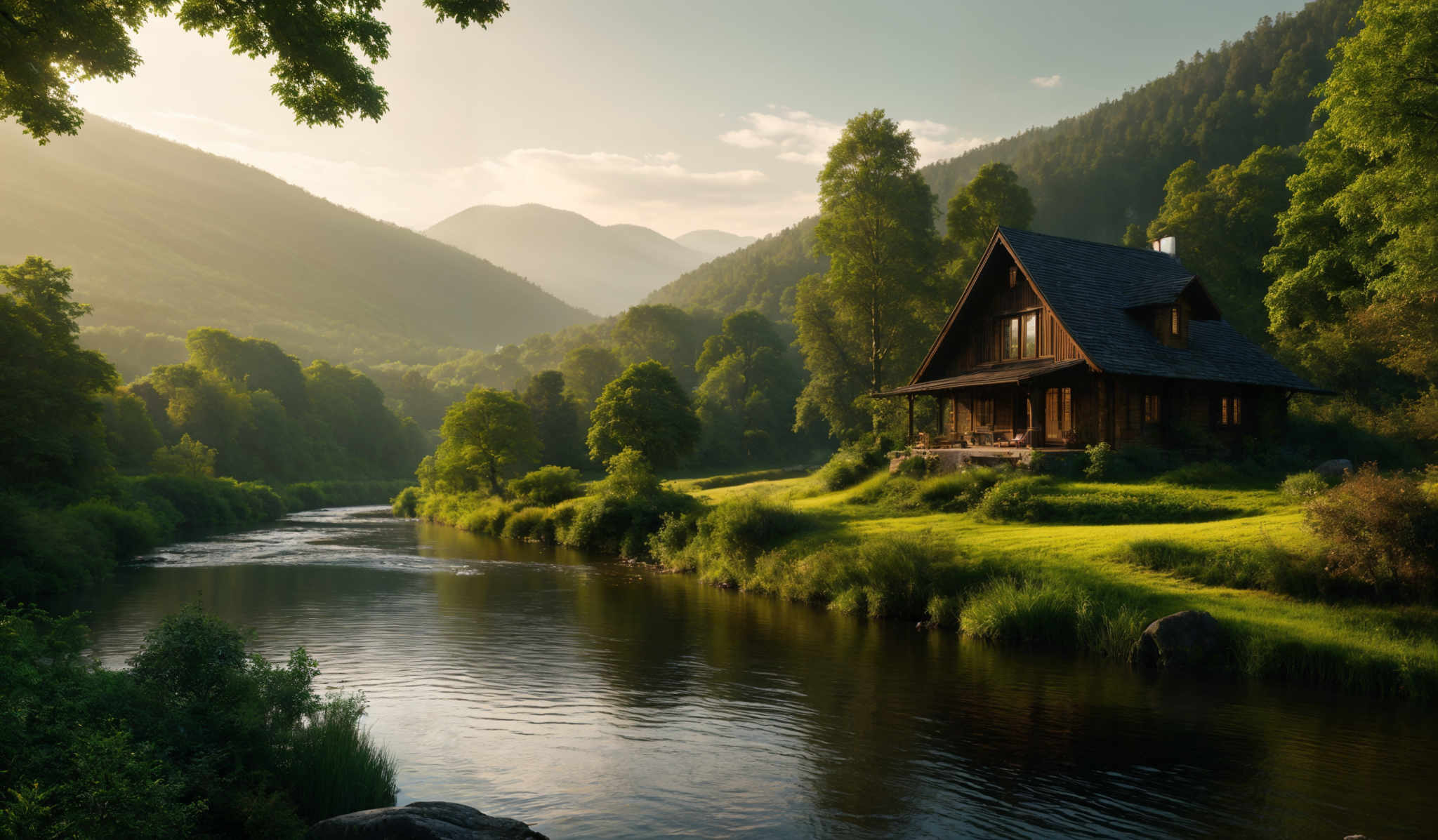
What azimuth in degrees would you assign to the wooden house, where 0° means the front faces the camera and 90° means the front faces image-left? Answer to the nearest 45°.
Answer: approximately 45°

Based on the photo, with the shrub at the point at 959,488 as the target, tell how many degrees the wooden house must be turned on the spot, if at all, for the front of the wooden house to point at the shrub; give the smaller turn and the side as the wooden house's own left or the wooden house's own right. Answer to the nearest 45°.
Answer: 0° — it already faces it

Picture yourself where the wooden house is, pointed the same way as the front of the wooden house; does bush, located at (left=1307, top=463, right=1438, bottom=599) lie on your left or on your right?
on your left

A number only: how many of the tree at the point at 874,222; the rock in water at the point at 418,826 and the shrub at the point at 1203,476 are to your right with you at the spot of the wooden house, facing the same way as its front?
1

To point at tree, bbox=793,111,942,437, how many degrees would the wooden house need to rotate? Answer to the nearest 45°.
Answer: approximately 90° to its right

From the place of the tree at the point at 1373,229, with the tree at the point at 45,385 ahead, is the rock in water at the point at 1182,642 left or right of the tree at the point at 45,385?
left

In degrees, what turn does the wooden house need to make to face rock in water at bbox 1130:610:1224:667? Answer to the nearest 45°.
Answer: approximately 45° to its left

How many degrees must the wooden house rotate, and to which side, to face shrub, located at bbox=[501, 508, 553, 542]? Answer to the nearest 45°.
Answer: approximately 45° to its right

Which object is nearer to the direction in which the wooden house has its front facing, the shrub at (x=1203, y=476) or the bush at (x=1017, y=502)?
the bush

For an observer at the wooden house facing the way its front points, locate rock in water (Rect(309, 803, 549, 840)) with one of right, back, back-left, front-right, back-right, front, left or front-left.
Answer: front-left

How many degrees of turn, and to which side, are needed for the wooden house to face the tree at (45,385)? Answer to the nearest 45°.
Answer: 0° — it already faces it
